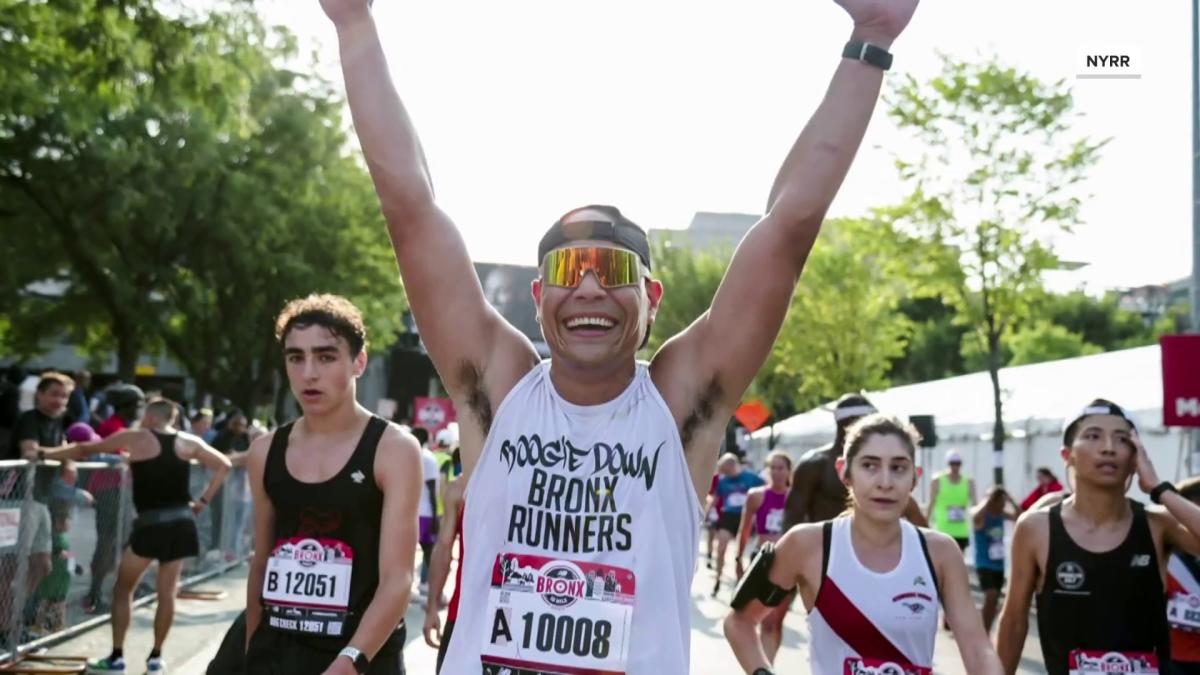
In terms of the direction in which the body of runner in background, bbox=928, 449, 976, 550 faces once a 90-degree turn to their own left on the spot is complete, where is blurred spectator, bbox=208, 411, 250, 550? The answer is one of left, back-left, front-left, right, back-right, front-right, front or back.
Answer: back

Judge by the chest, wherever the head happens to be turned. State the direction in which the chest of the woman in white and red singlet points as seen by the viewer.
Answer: toward the camera

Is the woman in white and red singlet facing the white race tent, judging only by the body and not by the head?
no

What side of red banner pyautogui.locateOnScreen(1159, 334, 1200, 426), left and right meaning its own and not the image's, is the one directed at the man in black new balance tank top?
front

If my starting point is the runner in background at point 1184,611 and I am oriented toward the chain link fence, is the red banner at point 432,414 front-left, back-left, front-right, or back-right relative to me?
front-right

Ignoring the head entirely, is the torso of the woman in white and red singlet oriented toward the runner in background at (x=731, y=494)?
no

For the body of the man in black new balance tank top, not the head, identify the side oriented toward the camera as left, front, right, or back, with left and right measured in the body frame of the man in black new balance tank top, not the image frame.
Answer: front

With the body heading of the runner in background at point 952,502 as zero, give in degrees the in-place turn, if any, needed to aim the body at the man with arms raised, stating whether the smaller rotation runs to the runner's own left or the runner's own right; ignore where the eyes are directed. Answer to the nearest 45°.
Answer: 0° — they already face them

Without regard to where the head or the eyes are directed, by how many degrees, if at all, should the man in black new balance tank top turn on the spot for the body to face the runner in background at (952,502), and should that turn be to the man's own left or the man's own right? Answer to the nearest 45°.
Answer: approximately 180°

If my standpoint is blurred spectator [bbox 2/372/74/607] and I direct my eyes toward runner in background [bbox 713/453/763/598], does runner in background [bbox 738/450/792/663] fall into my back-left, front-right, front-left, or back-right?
front-right

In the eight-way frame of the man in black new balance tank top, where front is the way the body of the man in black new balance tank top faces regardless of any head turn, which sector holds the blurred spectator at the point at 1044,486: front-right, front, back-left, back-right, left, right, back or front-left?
back

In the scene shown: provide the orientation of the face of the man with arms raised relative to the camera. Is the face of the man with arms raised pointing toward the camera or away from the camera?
toward the camera

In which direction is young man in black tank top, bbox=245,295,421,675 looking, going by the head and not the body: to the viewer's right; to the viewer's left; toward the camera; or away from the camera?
toward the camera

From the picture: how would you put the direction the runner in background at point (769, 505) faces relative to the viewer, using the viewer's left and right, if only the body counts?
facing the viewer
